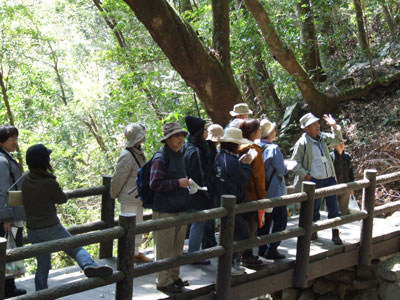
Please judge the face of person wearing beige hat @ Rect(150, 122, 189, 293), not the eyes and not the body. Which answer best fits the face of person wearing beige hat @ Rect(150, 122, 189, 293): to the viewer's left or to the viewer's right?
to the viewer's right

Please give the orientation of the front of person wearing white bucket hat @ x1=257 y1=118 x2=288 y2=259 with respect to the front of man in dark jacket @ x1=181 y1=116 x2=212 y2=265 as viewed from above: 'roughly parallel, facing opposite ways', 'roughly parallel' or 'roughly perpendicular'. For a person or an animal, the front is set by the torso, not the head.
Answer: roughly parallel

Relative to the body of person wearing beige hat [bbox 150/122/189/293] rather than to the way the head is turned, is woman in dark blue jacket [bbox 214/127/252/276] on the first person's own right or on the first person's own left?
on the first person's own left

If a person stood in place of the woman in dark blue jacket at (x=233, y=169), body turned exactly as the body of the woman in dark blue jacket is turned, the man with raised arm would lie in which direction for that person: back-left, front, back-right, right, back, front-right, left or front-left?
front

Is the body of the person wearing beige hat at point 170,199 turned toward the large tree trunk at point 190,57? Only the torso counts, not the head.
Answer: no

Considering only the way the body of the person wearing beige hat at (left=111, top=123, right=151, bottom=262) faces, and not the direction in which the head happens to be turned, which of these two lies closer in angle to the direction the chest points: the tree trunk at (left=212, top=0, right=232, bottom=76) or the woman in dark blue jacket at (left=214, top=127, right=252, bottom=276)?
the woman in dark blue jacket

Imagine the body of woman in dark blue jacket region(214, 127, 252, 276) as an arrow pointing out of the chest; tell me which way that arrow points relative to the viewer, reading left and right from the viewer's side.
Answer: facing away from the viewer and to the right of the viewer

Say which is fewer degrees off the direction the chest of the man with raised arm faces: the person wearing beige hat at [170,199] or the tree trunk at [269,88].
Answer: the person wearing beige hat

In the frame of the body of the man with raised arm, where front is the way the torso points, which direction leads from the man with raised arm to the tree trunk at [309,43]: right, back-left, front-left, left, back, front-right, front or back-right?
back-left

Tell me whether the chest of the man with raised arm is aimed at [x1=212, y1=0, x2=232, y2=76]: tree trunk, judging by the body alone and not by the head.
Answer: no

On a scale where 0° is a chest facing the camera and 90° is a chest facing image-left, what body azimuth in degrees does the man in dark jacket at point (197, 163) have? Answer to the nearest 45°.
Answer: approximately 270°

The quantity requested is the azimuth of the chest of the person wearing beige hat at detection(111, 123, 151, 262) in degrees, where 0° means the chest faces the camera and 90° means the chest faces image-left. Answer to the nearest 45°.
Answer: approximately 270°

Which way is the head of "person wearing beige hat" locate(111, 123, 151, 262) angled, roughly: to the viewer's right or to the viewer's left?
to the viewer's right
